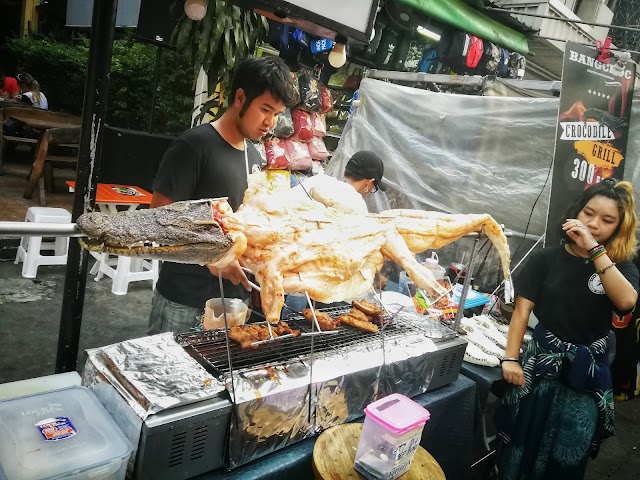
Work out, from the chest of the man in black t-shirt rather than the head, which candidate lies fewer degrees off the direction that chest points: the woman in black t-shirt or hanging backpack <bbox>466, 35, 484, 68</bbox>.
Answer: the woman in black t-shirt

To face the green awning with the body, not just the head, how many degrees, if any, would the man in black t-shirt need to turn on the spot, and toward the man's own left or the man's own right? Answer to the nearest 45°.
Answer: approximately 90° to the man's own left

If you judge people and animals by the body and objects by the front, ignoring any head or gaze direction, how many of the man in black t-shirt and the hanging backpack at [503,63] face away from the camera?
0

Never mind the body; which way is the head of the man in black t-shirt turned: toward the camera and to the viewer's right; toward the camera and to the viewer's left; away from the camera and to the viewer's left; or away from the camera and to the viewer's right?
toward the camera and to the viewer's right

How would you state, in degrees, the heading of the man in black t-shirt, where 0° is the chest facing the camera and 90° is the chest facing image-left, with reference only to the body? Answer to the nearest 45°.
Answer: approximately 315°

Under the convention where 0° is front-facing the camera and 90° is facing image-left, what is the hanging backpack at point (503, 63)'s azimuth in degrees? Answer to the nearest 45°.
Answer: approximately 45°

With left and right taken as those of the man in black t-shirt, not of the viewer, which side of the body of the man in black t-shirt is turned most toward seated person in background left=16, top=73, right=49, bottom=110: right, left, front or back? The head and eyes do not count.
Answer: back

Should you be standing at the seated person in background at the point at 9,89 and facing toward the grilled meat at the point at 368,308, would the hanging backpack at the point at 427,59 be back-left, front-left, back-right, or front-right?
front-left

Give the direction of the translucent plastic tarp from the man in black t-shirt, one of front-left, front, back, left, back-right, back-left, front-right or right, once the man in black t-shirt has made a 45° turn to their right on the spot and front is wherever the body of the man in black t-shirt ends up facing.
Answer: back-left
